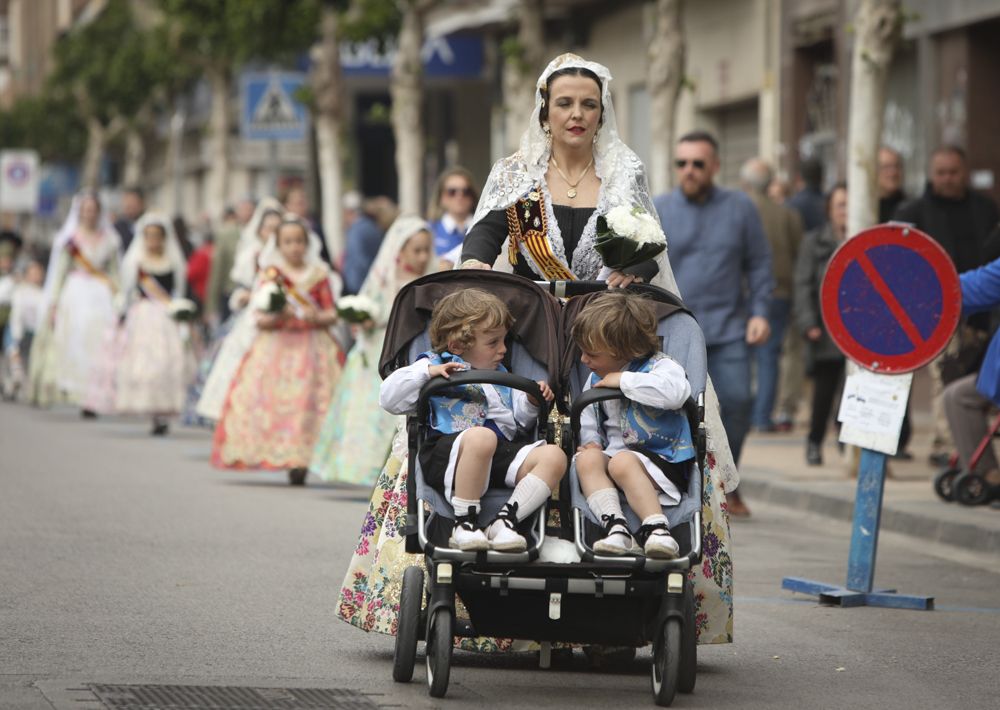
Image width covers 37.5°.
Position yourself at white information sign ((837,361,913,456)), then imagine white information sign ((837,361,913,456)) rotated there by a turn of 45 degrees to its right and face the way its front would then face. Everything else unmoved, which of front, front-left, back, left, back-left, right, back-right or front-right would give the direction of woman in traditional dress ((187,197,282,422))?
right

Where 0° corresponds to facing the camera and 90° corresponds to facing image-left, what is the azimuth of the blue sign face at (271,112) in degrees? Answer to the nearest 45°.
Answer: approximately 0°

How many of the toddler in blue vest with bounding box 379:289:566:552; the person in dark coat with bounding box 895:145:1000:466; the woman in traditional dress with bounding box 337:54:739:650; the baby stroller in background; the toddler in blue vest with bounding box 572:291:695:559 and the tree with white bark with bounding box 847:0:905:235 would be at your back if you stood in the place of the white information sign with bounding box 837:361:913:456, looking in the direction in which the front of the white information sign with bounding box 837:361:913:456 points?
3

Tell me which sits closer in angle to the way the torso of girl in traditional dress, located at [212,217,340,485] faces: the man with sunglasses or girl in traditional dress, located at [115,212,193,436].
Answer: the man with sunglasses

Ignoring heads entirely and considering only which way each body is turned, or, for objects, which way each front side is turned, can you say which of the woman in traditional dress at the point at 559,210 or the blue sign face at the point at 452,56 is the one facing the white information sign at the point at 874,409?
the blue sign face

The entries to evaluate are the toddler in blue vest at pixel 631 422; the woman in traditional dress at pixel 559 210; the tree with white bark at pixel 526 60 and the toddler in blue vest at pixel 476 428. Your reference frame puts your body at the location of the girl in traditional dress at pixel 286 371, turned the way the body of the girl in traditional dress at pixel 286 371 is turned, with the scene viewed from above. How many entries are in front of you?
3

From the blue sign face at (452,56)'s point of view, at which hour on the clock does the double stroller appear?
The double stroller is roughly at 12 o'clock from the blue sign face.
